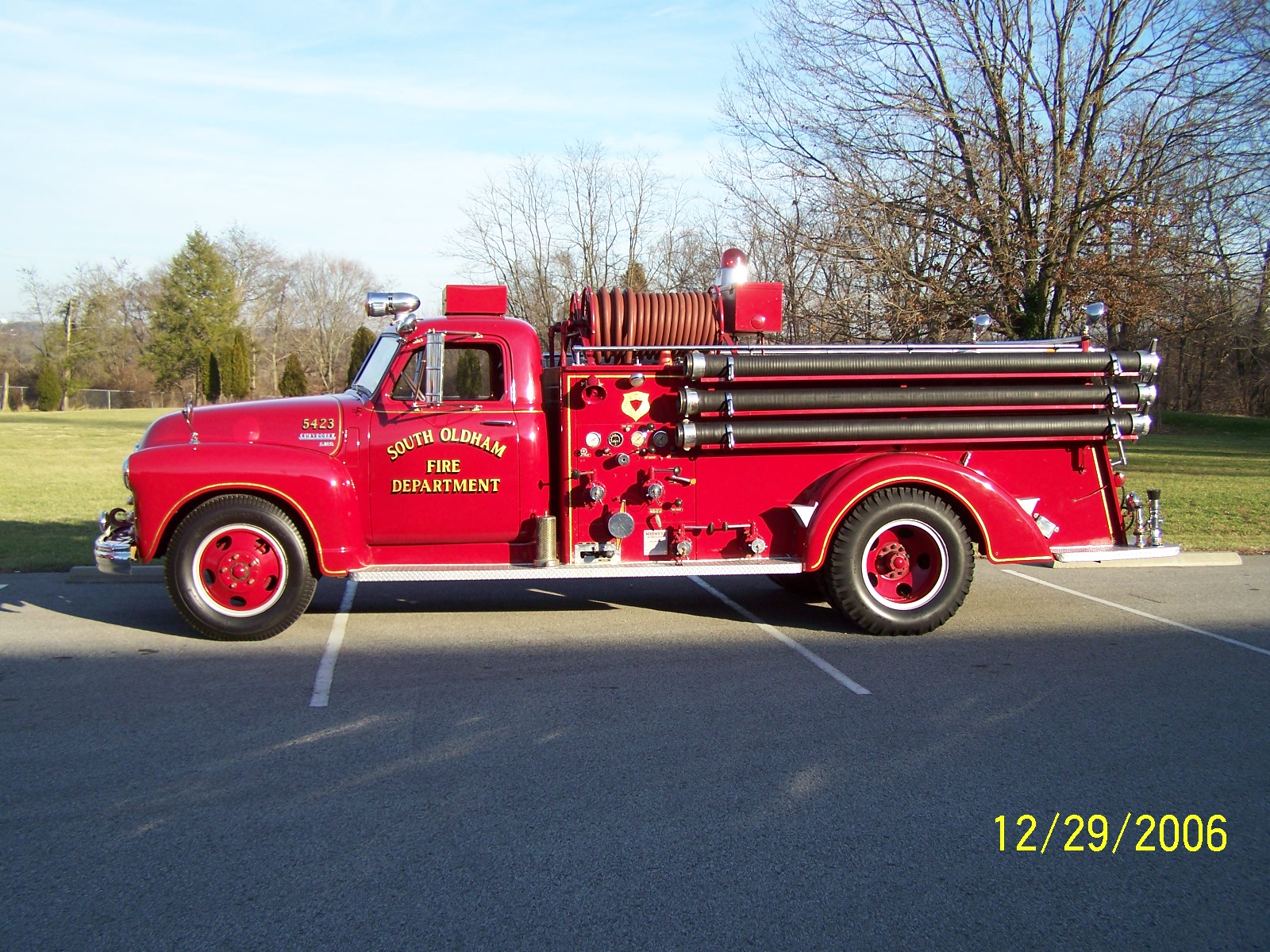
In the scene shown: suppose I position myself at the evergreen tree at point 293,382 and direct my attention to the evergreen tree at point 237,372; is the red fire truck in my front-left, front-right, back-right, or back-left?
back-left

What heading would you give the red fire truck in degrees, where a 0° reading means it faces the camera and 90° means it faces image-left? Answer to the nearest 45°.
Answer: approximately 90°

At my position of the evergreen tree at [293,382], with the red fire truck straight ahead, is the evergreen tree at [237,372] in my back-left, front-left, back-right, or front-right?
back-right
